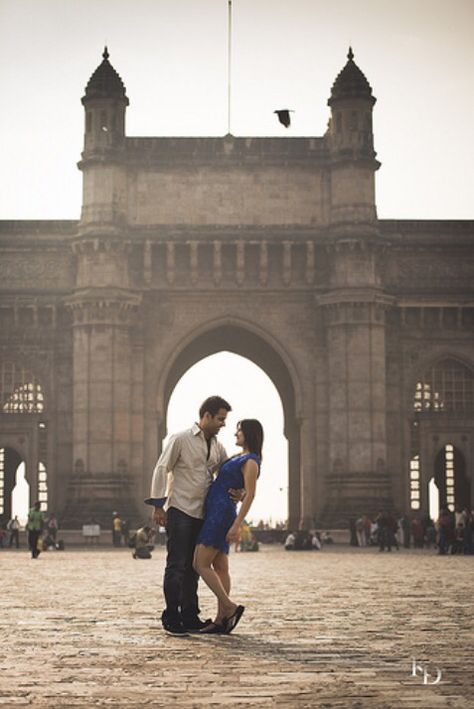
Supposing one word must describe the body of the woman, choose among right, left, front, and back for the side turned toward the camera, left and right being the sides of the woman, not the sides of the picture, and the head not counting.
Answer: left

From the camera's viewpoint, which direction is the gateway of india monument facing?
toward the camera

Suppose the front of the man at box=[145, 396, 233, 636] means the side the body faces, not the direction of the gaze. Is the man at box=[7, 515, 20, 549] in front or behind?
behind

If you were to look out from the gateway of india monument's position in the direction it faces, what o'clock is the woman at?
The woman is roughly at 12 o'clock from the gateway of india monument.

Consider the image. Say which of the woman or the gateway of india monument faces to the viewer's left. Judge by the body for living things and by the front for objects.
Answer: the woman

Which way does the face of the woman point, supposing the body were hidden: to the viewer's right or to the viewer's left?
to the viewer's left

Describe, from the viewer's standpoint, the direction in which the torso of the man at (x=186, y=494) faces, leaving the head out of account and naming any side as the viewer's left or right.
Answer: facing the viewer and to the right of the viewer

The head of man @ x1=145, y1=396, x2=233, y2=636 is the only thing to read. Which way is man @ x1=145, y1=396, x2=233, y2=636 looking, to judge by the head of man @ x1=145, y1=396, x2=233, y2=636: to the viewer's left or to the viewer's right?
to the viewer's right

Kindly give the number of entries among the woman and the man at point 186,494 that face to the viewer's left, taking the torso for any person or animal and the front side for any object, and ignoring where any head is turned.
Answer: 1

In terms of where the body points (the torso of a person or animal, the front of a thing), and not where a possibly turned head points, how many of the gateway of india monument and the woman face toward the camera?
1
